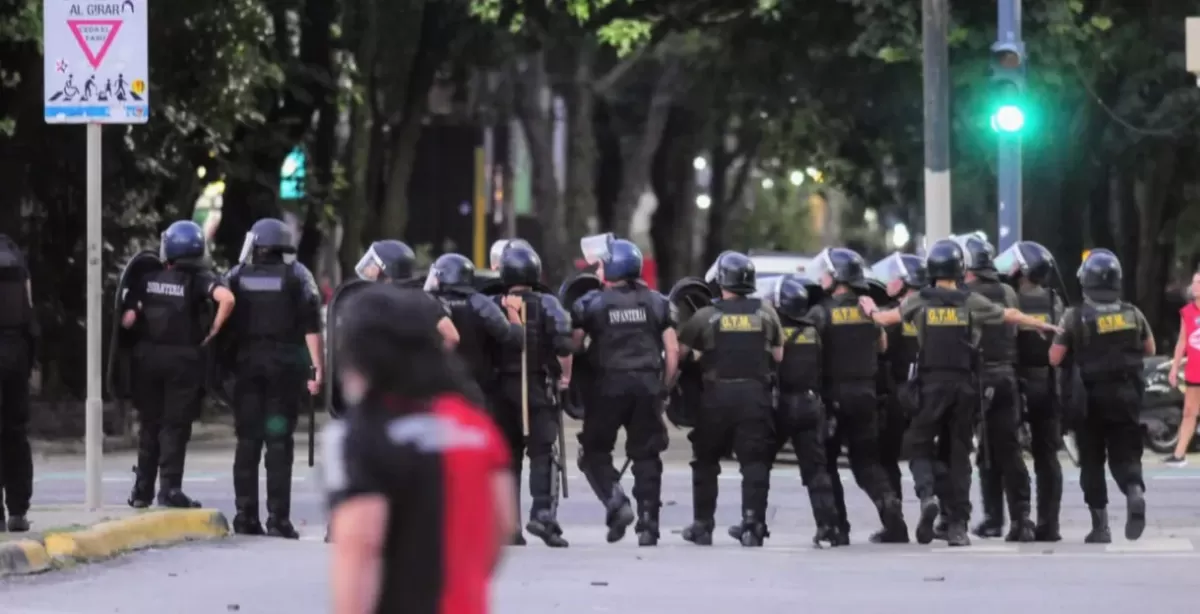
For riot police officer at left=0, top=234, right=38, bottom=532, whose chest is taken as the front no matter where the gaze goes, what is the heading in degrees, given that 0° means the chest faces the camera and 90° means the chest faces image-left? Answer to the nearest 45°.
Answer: approximately 180°

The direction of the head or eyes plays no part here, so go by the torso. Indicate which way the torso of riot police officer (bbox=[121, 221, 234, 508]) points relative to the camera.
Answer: away from the camera

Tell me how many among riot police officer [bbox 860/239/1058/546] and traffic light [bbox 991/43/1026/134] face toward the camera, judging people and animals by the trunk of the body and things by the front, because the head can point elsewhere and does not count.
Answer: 1

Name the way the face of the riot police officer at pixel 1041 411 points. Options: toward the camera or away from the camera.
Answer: away from the camera

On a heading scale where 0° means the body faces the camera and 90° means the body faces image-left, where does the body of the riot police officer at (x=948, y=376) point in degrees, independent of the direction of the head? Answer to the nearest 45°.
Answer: approximately 180°

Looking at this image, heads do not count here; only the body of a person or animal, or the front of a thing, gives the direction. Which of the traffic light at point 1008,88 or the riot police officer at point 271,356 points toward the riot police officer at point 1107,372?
the traffic light

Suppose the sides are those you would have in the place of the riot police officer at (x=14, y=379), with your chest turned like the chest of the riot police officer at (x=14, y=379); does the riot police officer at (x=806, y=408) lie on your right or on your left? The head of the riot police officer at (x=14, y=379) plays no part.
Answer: on your right

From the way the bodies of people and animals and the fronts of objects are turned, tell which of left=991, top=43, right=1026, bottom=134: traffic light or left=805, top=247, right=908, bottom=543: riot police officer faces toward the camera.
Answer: the traffic light

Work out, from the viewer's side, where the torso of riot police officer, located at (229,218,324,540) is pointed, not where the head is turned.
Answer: away from the camera

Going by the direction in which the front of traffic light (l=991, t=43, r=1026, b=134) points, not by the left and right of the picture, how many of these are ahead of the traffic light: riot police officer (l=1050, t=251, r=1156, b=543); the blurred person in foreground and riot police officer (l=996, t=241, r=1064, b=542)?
3

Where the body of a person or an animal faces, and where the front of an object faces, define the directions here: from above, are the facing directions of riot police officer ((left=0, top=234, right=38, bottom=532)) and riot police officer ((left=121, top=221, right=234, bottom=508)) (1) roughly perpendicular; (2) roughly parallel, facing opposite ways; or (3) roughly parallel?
roughly parallel

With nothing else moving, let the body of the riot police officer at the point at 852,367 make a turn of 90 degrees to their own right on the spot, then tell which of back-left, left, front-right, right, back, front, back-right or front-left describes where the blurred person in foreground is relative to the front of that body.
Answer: back-right

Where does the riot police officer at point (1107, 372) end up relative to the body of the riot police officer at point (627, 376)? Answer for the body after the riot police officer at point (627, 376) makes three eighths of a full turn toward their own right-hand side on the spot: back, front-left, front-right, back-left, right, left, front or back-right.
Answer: front-left

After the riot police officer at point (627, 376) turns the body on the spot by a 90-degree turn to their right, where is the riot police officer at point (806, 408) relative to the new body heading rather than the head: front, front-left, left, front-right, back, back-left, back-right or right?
front

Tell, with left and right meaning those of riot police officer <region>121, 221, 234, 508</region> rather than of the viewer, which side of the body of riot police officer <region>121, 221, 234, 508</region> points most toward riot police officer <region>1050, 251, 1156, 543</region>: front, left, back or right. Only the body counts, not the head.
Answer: right

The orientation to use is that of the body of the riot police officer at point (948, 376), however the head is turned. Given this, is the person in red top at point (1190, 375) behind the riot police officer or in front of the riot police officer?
in front
